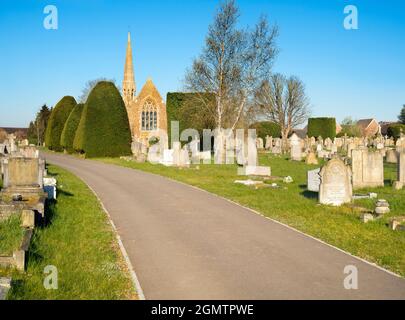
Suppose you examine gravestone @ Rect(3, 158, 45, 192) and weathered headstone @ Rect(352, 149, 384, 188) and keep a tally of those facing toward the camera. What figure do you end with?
2

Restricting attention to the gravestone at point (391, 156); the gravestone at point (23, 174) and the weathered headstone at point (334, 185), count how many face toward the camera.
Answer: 3

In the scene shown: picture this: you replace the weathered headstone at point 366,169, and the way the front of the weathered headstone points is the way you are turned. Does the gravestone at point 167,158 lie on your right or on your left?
on your right

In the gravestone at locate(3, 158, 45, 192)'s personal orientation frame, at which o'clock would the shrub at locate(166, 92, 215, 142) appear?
The shrub is roughly at 7 o'clock from the gravestone.

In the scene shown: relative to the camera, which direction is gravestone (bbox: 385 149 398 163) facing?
toward the camera

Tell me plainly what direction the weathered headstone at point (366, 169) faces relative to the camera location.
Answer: facing the viewer

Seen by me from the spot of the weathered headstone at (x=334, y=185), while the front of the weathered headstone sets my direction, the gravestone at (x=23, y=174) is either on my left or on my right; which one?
on my right

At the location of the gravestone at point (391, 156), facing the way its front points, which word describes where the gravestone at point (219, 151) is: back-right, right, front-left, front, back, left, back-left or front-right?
right

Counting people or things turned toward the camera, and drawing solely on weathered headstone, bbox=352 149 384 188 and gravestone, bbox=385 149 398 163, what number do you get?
2

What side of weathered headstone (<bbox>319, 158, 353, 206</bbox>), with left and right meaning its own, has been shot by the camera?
front

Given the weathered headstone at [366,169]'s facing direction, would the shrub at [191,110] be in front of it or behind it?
behind

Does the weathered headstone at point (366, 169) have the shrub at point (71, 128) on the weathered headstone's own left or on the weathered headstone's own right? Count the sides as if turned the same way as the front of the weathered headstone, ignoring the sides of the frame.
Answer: on the weathered headstone's own right

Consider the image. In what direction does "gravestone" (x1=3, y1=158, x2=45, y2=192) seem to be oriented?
toward the camera
